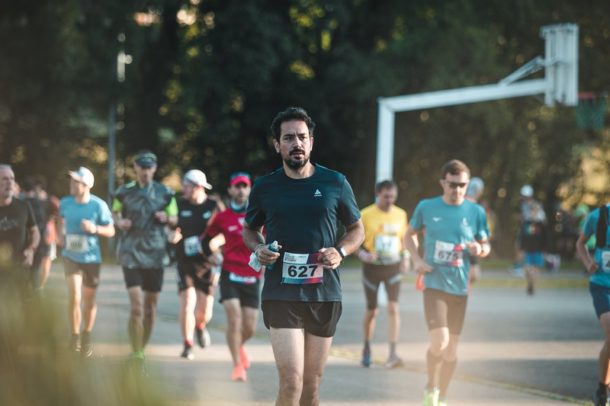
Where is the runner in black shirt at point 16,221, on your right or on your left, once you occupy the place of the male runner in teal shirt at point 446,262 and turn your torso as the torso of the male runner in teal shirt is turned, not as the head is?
on your right

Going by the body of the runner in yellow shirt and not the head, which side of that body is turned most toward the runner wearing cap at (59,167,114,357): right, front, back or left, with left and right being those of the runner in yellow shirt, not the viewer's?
right

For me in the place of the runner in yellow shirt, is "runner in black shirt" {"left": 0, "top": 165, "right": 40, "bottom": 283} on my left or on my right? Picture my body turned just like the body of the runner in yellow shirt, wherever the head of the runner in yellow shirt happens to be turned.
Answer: on my right

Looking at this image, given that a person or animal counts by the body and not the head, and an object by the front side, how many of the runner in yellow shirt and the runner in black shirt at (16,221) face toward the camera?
2

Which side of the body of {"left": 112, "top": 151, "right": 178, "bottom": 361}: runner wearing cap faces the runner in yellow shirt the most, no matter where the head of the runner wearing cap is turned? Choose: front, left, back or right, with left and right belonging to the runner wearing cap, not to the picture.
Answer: left

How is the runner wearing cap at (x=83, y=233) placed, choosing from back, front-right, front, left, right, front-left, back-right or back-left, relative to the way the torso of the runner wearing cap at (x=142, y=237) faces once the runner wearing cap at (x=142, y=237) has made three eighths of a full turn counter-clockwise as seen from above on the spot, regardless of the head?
left

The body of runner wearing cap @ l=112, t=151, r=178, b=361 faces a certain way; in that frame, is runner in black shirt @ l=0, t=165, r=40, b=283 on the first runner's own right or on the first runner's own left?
on the first runner's own right

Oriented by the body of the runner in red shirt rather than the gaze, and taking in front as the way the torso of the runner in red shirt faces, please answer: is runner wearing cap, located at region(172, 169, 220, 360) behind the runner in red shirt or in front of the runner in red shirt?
behind

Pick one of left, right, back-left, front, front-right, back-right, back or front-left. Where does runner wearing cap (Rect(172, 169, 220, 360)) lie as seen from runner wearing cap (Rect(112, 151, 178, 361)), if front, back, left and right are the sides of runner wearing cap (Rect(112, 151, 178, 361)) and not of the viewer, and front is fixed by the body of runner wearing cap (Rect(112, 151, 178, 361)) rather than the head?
back-left

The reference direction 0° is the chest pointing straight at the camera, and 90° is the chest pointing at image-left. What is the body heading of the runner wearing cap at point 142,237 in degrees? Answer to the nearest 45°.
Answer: approximately 0°
